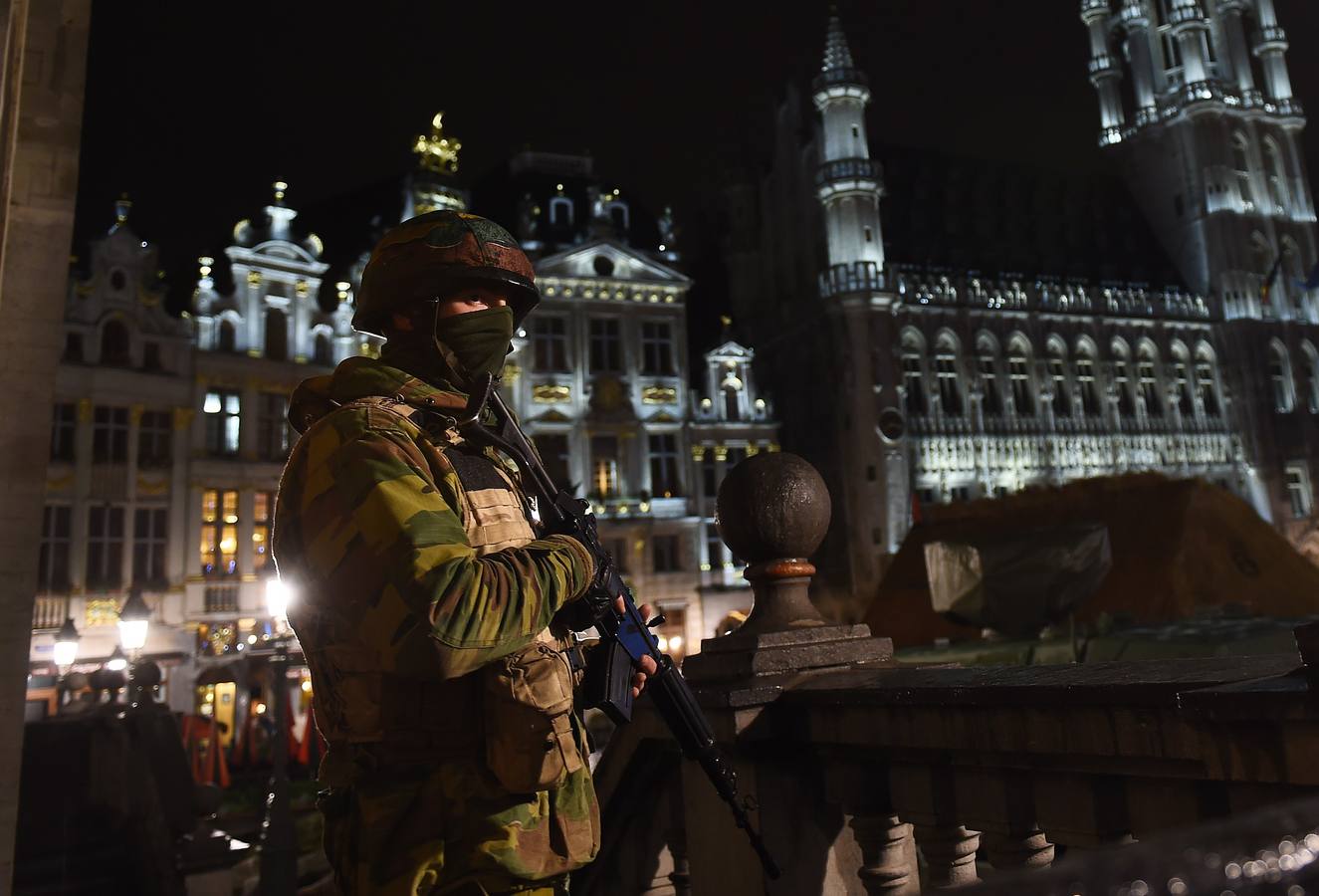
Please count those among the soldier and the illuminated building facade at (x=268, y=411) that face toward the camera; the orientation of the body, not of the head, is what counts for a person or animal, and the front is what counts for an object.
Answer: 1

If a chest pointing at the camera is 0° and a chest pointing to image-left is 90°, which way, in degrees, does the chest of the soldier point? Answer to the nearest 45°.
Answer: approximately 270°

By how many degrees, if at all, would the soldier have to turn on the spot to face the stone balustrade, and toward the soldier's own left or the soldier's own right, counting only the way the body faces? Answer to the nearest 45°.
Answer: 0° — they already face it

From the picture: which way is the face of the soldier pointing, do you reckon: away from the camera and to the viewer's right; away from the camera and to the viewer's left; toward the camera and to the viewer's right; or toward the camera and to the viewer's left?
toward the camera and to the viewer's right

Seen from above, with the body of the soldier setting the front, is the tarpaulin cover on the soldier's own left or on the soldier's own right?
on the soldier's own left

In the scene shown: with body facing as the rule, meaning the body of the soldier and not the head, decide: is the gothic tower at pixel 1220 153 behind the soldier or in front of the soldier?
in front

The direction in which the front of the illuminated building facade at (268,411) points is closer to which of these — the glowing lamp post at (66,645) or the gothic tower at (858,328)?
the glowing lamp post

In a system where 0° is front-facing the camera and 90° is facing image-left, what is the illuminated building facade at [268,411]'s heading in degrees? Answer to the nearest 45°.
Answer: approximately 0°

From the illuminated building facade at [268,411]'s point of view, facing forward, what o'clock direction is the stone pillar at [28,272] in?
The stone pillar is roughly at 12 o'clock from the illuminated building facade.

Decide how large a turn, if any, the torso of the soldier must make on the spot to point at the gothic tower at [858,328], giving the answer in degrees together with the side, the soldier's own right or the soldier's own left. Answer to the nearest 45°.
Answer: approximately 45° to the soldier's own left

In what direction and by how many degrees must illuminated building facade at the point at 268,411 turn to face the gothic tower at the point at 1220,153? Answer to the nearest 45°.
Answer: approximately 90° to its left

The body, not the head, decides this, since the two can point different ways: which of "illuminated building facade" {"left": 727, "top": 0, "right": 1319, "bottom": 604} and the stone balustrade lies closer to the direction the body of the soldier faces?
the stone balustrade
